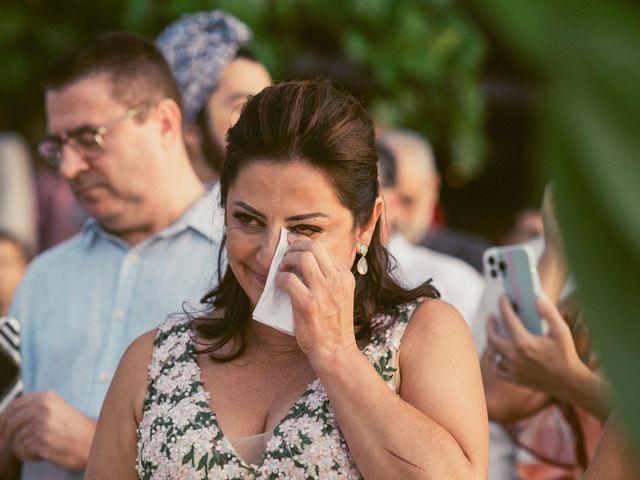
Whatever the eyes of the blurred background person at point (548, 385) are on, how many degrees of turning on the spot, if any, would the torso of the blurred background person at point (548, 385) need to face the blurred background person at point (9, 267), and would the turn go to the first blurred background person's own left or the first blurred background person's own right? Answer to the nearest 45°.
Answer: approximately 45° to the first blurred background person's own right

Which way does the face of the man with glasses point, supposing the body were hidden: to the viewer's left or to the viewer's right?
to the viewer's left

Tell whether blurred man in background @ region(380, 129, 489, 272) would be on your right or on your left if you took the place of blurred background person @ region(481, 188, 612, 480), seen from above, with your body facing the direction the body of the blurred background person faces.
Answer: on your right

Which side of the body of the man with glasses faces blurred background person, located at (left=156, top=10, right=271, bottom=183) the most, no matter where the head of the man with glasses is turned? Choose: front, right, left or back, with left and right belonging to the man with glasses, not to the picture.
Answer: back

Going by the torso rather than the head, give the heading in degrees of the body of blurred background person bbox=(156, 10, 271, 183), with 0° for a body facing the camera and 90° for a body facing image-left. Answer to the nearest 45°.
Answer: approximately 315°

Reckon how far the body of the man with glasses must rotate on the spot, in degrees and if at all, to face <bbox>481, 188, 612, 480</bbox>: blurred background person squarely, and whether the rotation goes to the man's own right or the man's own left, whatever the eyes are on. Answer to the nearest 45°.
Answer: approximately 90° to the man's own left
